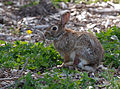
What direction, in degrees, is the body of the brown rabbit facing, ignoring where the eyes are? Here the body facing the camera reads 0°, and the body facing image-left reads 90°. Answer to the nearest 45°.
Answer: approximately 90°
